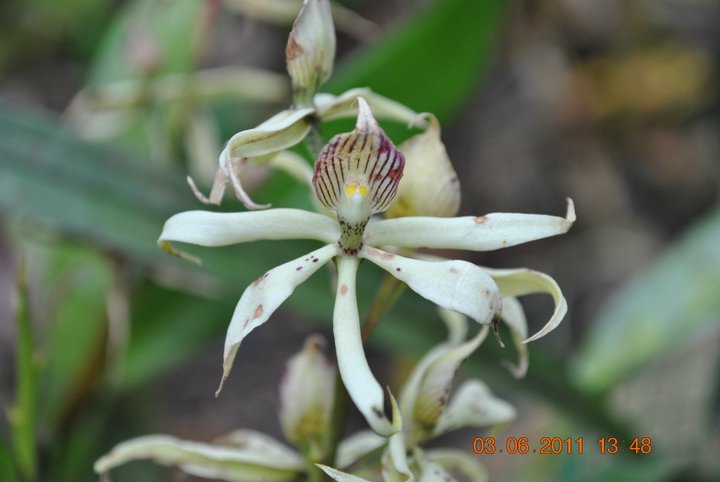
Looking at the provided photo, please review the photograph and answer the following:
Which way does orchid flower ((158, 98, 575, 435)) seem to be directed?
toward the camera

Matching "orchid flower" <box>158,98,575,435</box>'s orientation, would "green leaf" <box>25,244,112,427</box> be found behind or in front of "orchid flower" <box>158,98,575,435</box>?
behind
